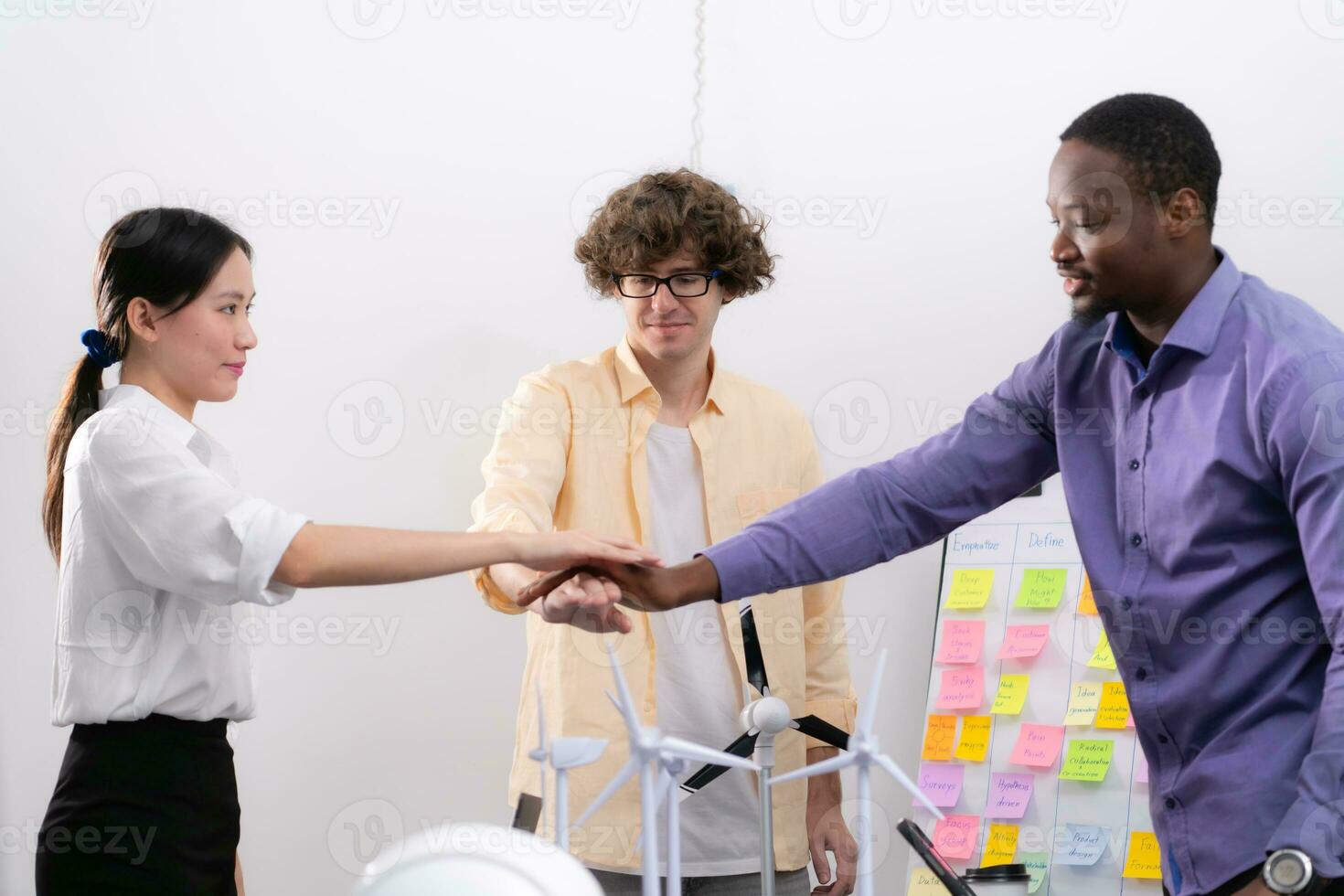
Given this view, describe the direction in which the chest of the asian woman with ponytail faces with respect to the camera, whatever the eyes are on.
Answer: to the viewer's right
